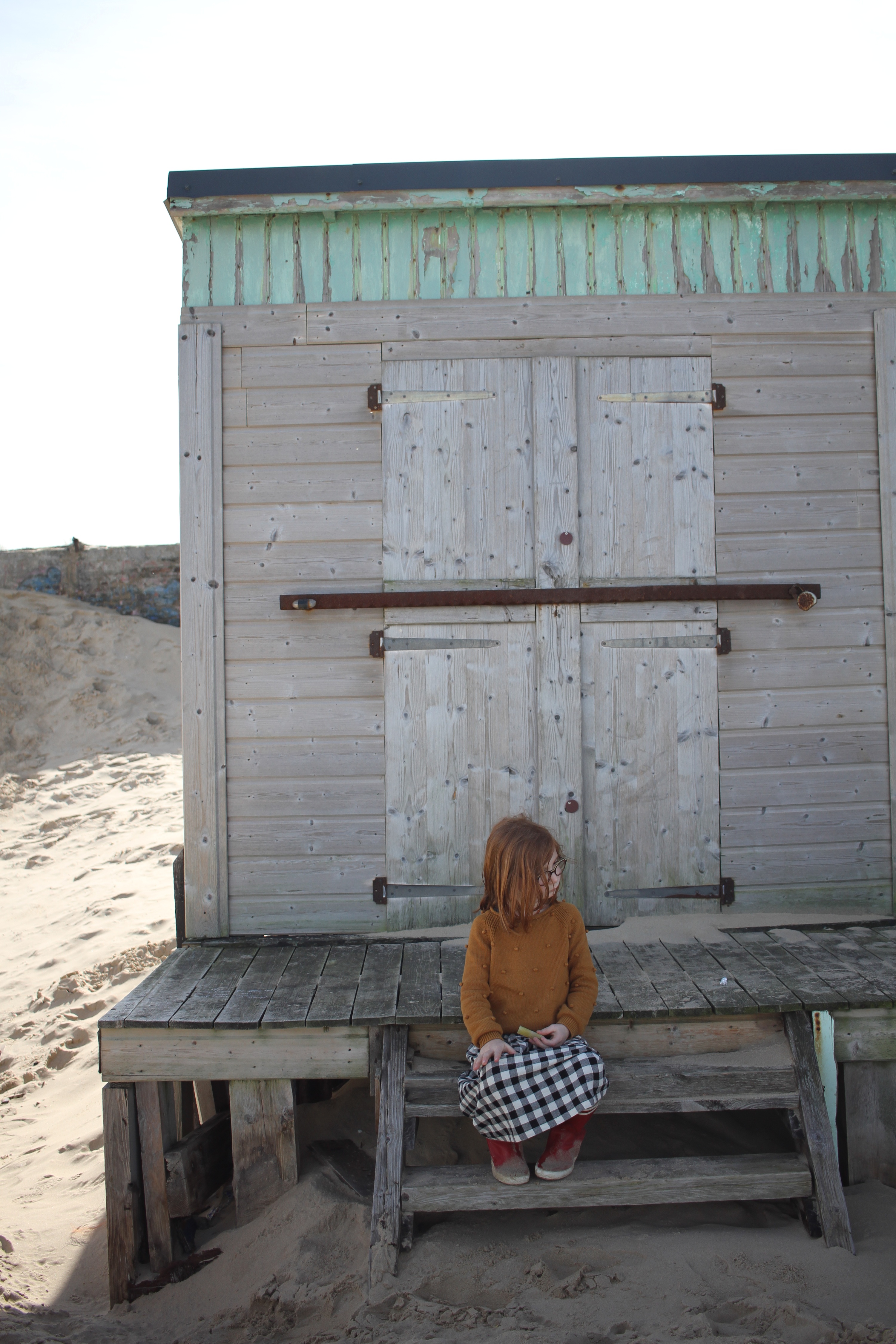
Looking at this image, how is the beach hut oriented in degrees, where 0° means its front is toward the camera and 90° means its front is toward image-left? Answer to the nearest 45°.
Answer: approximately 0°

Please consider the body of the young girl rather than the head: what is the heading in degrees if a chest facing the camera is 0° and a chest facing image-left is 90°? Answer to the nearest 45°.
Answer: approximately 0°
